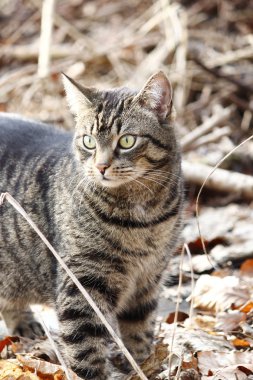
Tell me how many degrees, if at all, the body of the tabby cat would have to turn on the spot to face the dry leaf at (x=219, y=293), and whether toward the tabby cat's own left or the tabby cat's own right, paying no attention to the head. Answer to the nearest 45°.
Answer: approximately 90° to the tabby cat's own left

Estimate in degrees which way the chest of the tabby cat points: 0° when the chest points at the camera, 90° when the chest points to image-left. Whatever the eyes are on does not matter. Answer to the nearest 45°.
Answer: approximately 315°

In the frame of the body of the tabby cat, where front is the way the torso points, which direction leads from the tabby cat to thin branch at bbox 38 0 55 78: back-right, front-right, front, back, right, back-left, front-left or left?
back-left

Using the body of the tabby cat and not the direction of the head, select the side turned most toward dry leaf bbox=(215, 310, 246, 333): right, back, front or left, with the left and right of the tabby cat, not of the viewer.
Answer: left

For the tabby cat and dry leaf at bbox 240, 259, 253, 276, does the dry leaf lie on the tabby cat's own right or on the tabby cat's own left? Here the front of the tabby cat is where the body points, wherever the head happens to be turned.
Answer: on the tabby cat's own left
